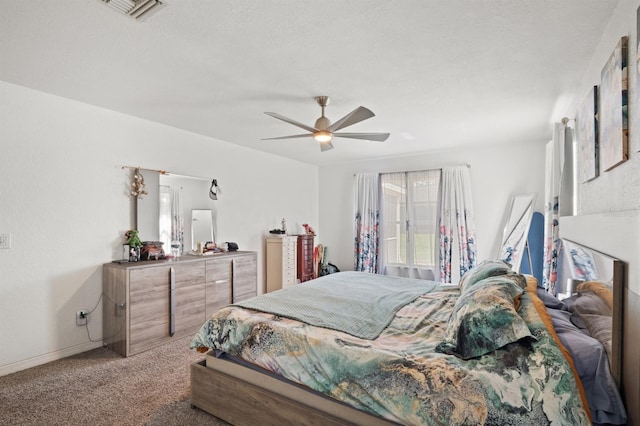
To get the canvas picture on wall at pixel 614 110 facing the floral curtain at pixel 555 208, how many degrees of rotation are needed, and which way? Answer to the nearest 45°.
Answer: approximately 90° to its right

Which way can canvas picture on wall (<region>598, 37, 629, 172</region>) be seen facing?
to the viewer's left

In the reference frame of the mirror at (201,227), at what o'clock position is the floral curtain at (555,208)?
The floral curtain is roughly at 12 o'clock from the mirror.

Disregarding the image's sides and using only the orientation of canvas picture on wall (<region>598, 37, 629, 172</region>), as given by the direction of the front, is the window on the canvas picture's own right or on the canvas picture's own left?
on the canvas picture's own right

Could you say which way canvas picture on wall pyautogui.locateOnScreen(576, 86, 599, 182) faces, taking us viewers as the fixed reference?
facing to the left of the viewer

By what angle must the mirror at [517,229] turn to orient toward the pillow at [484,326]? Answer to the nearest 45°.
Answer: approximately 45° to its left

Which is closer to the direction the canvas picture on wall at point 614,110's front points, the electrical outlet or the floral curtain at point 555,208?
the electrical outlet

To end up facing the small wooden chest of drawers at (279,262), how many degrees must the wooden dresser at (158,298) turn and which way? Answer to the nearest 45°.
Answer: approximately 90° to its left
